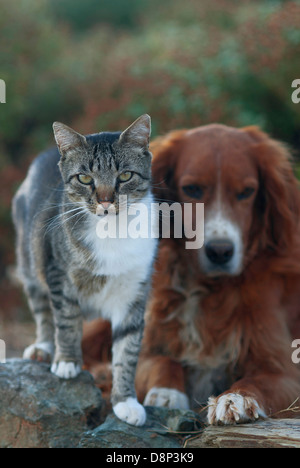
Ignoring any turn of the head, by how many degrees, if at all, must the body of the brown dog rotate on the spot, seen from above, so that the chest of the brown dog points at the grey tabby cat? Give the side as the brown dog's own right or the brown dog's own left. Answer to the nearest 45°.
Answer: approximately 45° to the brown dog's own right

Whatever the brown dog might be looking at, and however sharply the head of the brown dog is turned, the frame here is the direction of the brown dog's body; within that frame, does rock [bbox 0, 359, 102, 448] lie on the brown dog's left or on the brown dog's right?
on the brown dog's right

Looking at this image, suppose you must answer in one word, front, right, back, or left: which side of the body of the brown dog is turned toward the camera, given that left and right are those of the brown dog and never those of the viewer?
front
